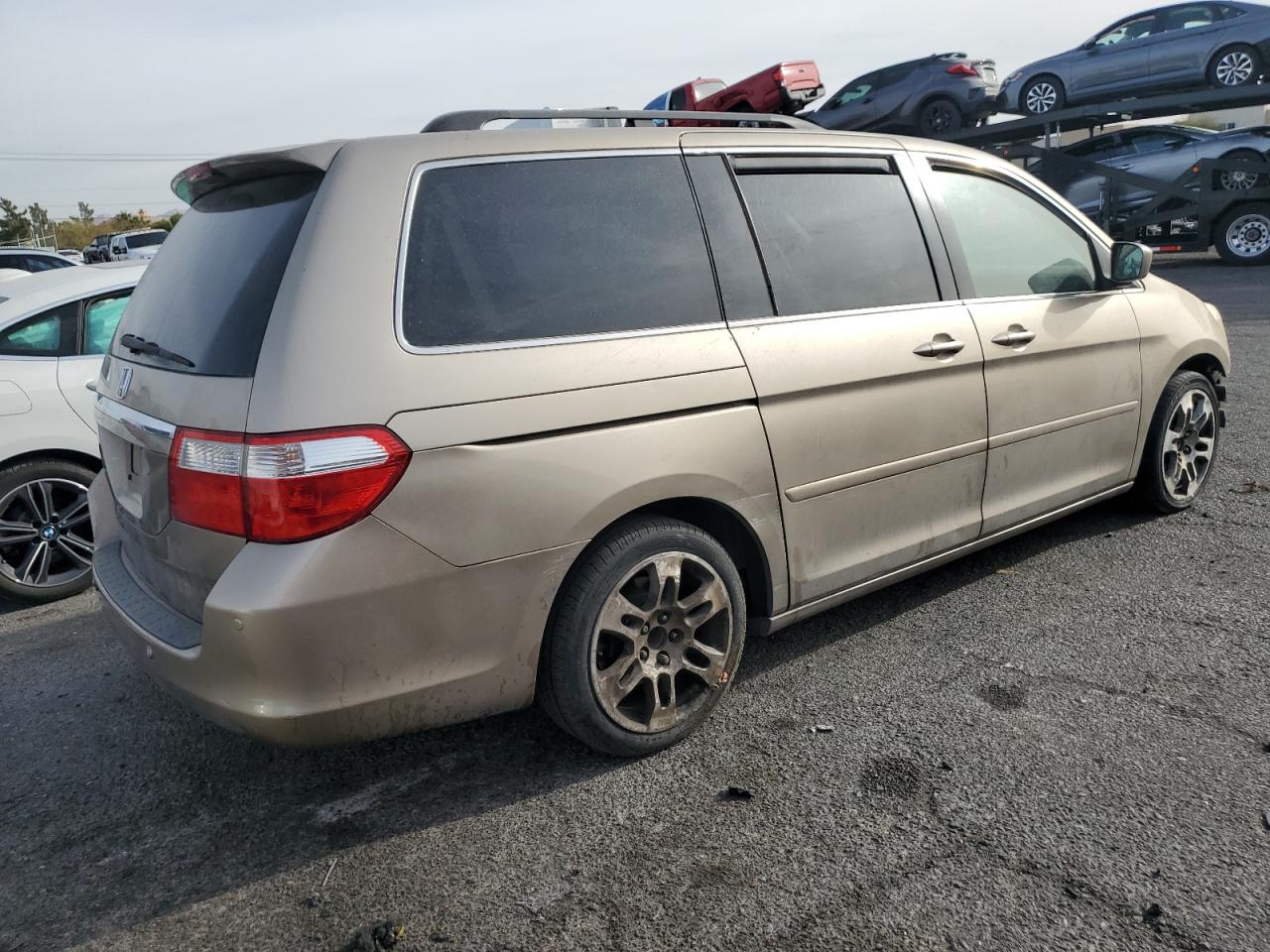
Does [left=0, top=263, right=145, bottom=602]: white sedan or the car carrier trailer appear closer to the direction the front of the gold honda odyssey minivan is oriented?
the car carrier trailer

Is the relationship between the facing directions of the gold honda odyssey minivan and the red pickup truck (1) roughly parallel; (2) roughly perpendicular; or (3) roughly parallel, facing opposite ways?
roughly perpendicular

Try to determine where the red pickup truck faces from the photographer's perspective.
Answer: facing away from the viewer and to the left of the viewer

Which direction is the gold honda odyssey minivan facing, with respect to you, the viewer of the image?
facing away from the viewer and to the right of the viewer

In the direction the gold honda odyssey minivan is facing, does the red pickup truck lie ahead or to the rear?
ahead

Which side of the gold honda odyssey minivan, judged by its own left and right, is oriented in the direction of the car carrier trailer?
front

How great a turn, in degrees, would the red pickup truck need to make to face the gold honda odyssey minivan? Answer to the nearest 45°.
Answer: approximately 135° to its left

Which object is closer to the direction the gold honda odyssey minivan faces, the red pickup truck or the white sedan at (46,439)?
the red pickup truck

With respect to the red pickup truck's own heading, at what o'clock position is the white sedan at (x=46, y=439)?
The white sedan is roughly at 8 o'clock from the red pickup truck.
